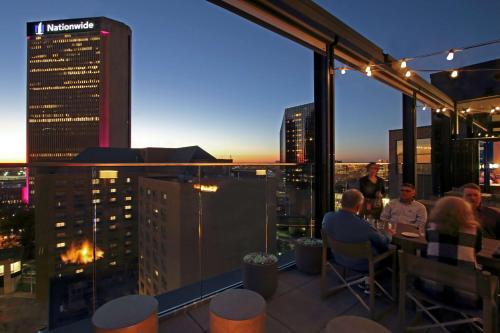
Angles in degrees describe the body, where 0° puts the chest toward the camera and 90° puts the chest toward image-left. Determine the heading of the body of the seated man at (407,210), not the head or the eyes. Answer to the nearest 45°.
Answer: approximately 0°

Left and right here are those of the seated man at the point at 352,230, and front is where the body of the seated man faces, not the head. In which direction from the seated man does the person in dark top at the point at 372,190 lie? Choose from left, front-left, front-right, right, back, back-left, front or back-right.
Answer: front-left

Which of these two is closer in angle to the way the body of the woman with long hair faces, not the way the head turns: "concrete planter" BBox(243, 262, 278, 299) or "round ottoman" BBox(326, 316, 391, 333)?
the concrete planter

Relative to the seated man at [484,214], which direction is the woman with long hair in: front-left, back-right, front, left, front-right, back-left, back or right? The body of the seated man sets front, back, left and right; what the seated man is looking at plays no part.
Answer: front-left

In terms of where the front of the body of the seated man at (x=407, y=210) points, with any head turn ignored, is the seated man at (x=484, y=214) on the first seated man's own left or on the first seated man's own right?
on the first seated man's own left

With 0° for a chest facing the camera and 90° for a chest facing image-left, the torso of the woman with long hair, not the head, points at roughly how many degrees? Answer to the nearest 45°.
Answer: approximately 180°

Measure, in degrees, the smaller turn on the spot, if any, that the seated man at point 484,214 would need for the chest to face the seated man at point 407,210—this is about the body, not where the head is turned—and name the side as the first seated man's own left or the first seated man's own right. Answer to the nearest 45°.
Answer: approximately 45° to the first seated man's own right

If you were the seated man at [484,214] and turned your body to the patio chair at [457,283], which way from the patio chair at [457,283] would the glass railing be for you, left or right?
right

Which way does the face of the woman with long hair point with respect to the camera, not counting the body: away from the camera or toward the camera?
away from the camera

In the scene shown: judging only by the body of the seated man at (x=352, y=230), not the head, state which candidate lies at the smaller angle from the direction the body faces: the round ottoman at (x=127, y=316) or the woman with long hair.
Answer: the woman with long hair

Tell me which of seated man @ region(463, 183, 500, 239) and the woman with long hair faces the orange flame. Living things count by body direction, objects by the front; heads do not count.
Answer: the seated man
